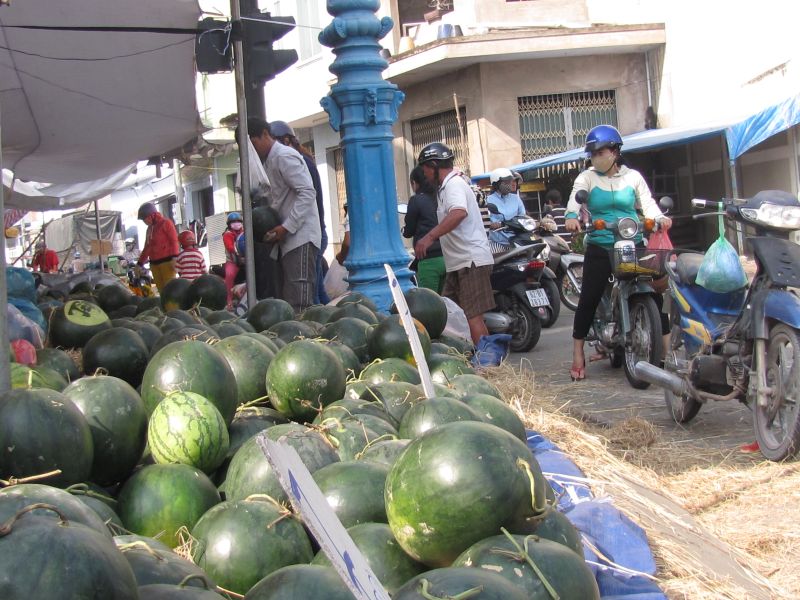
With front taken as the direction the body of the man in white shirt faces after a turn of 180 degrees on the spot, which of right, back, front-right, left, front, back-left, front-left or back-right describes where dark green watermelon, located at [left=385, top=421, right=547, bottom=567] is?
right

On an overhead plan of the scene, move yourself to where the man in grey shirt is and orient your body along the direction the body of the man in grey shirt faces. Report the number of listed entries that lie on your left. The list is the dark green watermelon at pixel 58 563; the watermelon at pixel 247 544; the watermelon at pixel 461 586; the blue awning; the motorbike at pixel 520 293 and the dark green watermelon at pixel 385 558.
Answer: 4

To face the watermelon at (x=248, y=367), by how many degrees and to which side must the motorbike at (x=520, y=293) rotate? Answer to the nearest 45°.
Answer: approximately 135° to its left

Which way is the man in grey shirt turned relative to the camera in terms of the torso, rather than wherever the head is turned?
to the viewer's left

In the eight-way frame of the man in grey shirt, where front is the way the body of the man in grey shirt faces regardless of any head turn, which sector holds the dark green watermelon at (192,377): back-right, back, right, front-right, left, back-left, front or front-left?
left

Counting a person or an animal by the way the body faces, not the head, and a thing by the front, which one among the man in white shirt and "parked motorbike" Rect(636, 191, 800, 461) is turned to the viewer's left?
the man in white shirt

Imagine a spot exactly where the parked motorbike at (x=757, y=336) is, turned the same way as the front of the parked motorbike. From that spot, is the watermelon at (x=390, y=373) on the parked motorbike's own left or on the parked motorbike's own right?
on the parked motorbike's own right

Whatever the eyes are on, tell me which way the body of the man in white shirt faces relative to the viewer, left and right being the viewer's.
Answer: facing to the left of the viewer

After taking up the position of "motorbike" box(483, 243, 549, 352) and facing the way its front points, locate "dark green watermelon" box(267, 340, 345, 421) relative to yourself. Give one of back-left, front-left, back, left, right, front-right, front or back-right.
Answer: back-left

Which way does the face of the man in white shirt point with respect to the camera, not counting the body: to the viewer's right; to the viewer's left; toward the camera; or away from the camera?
to the viewer's left

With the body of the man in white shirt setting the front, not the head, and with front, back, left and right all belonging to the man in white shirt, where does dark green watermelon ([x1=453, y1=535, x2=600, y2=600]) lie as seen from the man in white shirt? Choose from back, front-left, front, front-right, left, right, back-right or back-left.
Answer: left

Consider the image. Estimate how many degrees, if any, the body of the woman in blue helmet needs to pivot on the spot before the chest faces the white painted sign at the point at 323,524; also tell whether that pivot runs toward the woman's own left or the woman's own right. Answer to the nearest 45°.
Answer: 0° — they already face it

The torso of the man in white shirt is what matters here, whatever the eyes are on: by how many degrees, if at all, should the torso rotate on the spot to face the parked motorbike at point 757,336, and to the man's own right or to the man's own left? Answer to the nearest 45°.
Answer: approximately 135° to the man's own left

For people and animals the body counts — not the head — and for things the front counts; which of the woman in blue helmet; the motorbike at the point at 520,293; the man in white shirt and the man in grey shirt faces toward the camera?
the woman in blue helmet

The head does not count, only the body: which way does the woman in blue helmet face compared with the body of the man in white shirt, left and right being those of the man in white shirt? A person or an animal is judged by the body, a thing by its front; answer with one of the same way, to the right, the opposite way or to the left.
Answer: to the left

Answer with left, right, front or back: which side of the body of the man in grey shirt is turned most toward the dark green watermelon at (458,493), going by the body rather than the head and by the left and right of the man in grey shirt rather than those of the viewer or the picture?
left
